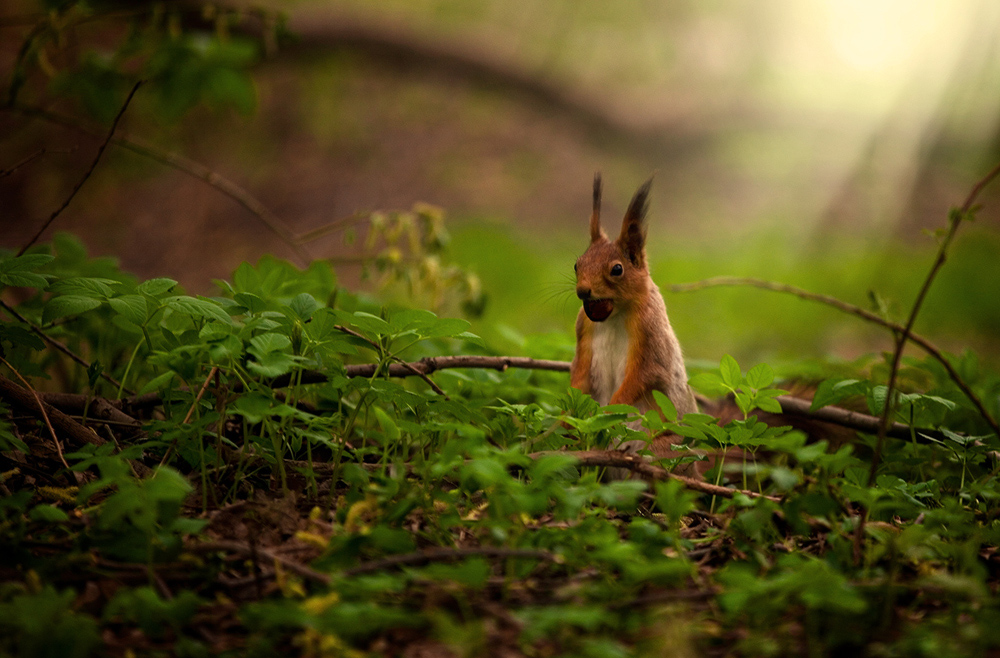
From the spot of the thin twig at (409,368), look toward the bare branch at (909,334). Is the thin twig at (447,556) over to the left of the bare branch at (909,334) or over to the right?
right

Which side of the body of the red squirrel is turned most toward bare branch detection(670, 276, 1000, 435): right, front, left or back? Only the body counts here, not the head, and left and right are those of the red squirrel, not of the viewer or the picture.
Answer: left

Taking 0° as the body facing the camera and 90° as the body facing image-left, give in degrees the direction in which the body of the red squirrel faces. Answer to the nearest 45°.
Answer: approximately 45°

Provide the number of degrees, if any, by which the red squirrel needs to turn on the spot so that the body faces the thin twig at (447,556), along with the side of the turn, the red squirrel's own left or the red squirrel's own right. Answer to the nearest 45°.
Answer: approximately 45° to the red squirrel's own left
